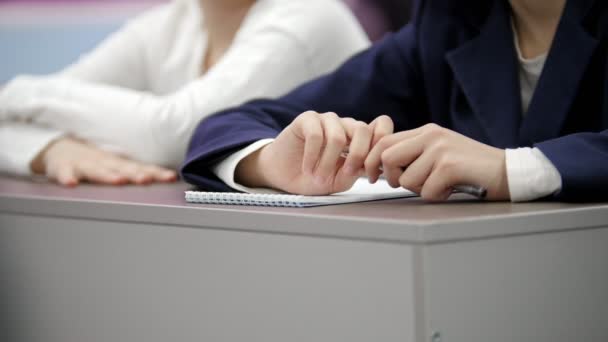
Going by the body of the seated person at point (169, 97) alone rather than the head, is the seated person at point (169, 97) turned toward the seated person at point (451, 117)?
no

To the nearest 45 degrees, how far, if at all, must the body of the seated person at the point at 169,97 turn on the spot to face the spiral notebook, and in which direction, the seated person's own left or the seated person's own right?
approximately 45° to the seated person's own left

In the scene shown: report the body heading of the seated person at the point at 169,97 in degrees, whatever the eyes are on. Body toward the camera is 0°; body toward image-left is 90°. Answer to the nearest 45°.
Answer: approximately 45°
